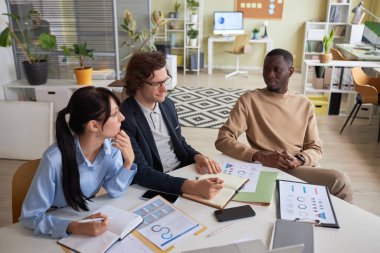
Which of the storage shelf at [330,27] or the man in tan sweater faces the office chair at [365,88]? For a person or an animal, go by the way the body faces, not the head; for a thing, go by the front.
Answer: the storage shelf

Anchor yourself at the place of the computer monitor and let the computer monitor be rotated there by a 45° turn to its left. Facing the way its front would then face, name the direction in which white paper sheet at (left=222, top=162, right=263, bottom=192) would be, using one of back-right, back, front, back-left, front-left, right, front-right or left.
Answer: front-right

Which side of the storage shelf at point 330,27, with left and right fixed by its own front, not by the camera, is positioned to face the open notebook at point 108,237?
front

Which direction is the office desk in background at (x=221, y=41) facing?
toward the camera

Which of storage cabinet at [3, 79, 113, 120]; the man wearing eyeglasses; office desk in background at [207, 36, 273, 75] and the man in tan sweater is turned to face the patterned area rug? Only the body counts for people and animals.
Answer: the office desk in background

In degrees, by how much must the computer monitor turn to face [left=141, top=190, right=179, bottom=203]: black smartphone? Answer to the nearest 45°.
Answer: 0° — it already faces it

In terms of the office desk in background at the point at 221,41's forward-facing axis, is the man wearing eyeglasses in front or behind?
in front

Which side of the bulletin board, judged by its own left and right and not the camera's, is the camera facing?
front

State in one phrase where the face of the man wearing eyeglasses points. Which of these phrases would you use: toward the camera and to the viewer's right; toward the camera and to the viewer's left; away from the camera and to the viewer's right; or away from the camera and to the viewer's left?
toward the camera and to the viewer's right

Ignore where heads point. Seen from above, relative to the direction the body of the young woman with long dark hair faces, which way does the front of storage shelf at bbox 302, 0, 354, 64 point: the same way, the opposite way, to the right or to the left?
to the right

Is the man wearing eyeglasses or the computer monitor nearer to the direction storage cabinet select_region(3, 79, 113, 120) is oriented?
the man wearing eyeglasses

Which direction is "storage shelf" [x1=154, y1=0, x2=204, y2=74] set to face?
toward the camera

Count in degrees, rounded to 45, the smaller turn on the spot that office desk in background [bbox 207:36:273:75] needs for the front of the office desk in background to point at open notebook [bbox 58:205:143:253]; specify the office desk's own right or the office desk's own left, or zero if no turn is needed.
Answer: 0° — it already faces it

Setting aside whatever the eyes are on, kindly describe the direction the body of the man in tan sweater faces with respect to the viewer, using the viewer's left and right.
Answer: facing the viewer

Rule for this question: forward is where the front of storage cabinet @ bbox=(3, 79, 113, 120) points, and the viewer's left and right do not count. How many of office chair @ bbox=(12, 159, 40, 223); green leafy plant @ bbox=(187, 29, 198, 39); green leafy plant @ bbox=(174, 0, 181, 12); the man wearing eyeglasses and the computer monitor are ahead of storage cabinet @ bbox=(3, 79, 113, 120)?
2

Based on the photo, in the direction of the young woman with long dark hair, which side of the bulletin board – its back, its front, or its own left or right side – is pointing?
front
